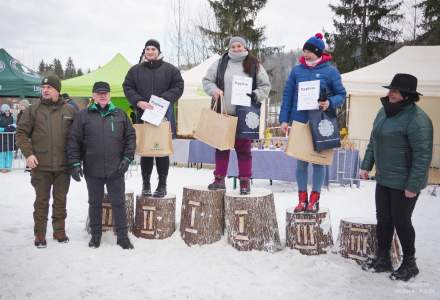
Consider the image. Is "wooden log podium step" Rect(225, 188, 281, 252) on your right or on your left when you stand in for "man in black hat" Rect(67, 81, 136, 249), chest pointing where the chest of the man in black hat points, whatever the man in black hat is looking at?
on your left

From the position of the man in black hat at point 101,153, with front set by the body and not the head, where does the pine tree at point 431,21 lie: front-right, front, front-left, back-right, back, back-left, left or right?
back-left

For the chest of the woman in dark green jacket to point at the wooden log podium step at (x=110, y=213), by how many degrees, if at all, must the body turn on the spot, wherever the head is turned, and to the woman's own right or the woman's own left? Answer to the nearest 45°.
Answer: approximately 45° to the woman's own right

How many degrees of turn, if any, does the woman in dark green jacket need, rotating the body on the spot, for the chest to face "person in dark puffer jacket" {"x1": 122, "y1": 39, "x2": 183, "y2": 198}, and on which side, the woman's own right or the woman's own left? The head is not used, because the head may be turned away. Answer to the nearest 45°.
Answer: approximately 45° to the woman's own right

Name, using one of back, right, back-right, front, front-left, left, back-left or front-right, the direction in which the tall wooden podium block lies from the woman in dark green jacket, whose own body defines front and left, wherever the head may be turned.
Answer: front-right

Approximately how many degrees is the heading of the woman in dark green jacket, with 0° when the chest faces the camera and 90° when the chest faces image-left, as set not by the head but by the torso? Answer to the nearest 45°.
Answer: approximately 45°

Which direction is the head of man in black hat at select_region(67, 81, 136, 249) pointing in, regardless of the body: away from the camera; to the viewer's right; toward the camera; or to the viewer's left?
toward the camera

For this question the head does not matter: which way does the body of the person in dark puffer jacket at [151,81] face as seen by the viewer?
toward the camera

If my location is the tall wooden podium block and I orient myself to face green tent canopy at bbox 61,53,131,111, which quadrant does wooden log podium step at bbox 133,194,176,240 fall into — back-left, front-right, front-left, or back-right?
front-left

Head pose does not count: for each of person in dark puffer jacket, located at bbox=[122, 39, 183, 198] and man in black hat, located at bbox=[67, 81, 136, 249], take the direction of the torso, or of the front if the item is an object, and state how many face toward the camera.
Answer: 2

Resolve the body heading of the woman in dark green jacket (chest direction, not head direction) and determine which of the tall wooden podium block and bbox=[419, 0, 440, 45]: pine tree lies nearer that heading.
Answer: the tall wooden podium block

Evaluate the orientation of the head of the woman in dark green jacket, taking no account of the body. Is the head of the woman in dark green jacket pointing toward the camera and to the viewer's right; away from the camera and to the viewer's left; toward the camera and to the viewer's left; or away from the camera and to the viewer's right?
toward the camera and to the viewer's left

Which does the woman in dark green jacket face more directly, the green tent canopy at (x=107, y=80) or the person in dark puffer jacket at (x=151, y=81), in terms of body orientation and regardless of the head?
the person in dark puffer jacket

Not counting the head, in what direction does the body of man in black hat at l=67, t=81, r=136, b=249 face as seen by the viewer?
toward the camera
